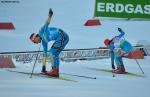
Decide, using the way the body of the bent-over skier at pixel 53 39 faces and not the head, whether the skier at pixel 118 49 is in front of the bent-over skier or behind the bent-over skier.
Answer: behind

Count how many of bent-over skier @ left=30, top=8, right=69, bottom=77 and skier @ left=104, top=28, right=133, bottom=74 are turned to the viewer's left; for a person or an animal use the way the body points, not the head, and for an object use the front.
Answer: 2

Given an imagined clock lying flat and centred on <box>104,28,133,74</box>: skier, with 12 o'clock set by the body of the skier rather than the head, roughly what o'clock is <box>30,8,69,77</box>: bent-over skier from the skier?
The bent-over skier is roughly at 11 o'clock from the skier.

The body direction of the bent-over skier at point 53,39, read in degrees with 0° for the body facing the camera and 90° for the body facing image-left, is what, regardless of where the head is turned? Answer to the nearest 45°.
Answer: approximately 90°

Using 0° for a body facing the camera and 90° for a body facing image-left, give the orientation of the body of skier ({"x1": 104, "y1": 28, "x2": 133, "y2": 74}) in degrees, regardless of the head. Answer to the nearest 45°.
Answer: approximately 90°
